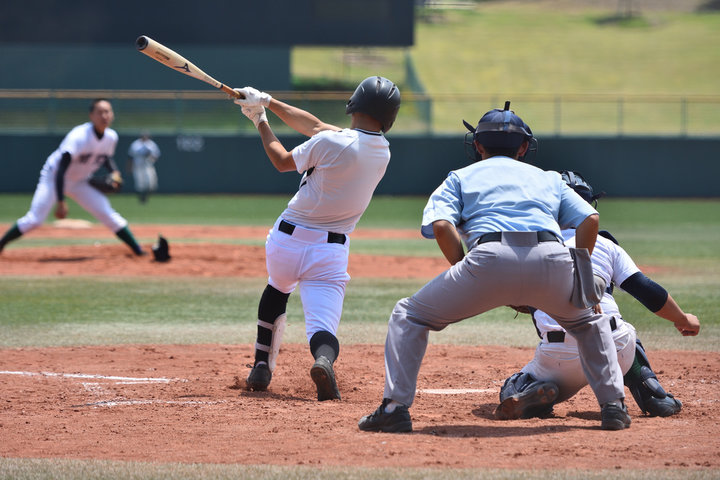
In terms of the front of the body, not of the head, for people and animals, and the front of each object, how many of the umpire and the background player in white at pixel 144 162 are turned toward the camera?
1

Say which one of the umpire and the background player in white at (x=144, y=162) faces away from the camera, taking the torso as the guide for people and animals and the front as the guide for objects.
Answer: the umpire

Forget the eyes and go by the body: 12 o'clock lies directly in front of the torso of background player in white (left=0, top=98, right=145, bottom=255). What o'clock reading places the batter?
The batter is roughly at 1 o'clock from the background player in white.

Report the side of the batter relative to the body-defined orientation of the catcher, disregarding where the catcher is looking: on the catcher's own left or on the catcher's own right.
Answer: on the catcher's own left

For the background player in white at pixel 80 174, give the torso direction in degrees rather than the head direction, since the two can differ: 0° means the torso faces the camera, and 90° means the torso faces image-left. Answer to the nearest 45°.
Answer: approximately 315°

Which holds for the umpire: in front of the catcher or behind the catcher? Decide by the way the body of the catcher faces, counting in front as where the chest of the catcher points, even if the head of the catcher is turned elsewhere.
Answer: behind

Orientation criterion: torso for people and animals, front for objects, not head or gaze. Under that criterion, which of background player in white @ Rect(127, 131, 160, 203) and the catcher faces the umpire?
the background player in white

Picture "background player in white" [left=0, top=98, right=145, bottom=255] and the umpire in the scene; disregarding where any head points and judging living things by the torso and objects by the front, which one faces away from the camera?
the umpire

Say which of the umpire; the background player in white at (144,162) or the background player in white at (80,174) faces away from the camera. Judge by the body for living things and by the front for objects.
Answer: the umpire

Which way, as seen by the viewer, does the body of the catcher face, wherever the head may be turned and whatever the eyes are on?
away from the camera

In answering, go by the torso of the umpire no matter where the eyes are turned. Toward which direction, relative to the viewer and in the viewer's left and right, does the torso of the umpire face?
facing away from the viewer

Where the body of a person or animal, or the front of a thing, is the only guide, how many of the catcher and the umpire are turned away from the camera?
2
